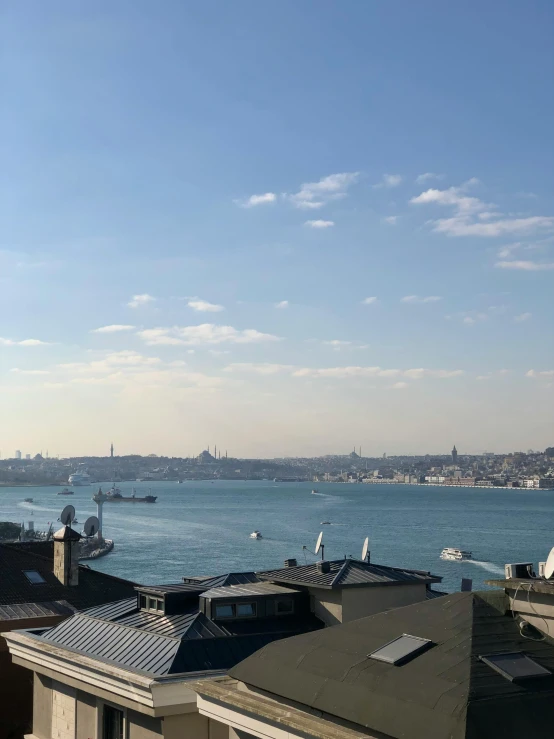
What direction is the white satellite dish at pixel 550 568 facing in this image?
to the viewer's left

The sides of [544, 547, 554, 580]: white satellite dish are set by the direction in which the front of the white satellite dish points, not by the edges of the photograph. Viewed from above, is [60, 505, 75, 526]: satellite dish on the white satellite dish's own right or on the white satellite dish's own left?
on the white satellite dish's own right

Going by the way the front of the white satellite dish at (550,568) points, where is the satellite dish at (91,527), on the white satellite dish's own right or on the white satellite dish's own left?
on the white satellite dish's own right
